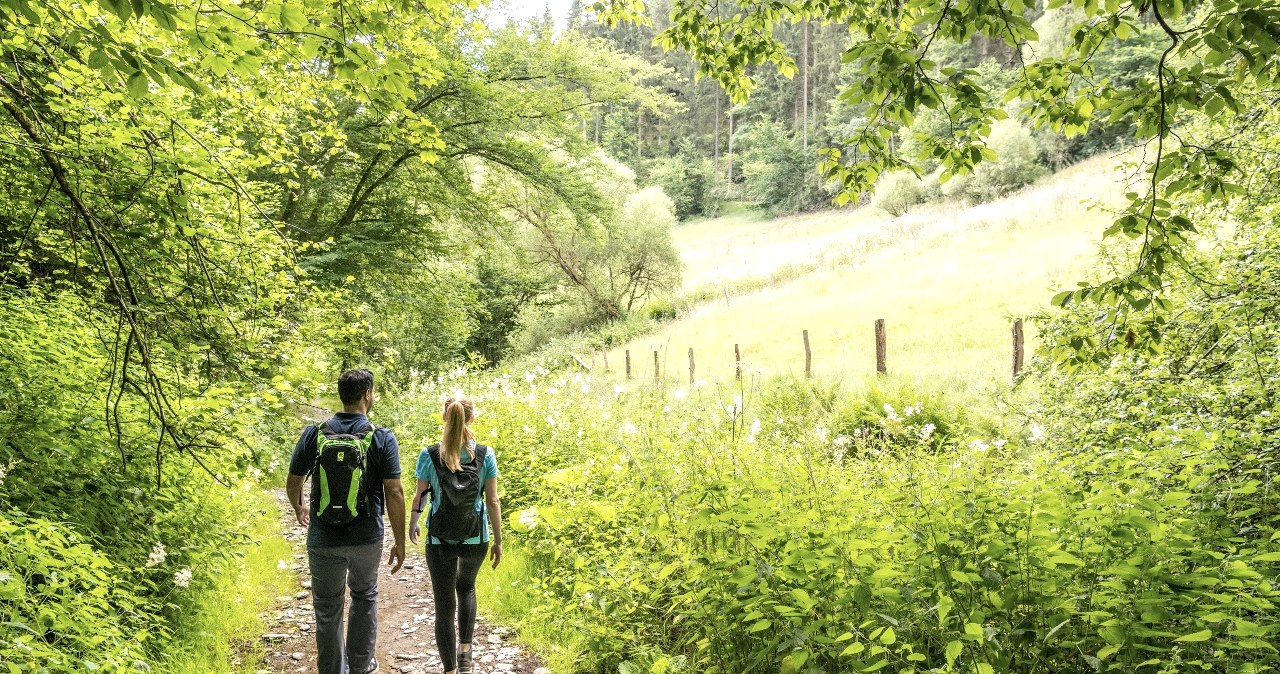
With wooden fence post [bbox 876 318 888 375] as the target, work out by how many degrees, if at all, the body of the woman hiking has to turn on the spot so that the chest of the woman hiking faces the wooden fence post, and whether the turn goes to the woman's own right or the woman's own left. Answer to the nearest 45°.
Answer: approximately 45° to the woman's own right

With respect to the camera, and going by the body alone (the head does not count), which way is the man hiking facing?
away from the camera

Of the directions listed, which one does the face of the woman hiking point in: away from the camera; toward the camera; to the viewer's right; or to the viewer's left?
away from the camera

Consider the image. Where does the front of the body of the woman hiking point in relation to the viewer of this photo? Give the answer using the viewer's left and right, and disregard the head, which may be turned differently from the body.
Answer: facing away from the viewer

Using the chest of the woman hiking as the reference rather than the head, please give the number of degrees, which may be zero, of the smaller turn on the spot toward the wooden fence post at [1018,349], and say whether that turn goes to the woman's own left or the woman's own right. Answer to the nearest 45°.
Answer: approximately 45° to the woman's own right

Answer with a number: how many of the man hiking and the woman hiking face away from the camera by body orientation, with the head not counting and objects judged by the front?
2
